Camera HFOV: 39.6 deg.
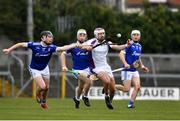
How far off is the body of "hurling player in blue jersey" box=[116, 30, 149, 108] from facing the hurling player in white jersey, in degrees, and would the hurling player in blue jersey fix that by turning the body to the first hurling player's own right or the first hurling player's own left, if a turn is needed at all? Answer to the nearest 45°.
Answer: approximately 90° to the first hurling player's own right

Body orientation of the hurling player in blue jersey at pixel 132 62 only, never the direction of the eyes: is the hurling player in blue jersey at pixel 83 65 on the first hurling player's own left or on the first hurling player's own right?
on the first hurling player's own right

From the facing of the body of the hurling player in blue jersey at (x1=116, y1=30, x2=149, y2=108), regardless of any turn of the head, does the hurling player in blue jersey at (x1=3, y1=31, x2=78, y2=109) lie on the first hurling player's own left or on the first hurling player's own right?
on the first hurling player's own right
